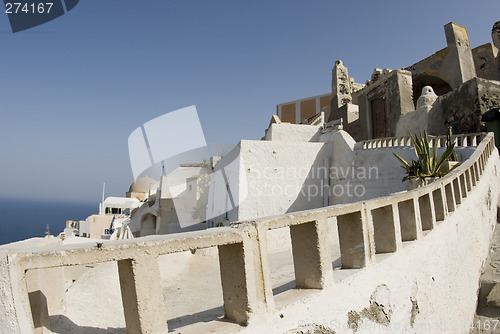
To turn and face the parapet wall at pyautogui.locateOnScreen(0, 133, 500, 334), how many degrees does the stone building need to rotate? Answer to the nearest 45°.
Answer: approximately 45° to its left

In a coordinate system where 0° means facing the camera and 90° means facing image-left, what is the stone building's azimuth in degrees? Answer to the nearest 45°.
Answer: approximately 45°

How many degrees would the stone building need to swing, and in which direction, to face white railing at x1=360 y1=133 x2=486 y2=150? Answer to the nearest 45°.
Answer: approximately 45° to its left
